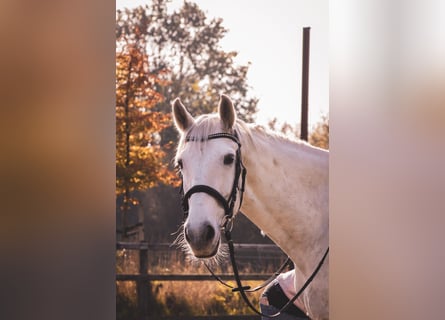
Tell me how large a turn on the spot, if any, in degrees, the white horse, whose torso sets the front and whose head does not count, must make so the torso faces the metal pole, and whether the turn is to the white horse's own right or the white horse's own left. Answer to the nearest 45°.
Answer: approximately 135° to the white horse's own right

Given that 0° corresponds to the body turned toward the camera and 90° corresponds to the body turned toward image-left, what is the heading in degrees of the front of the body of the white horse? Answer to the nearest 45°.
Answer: approximately 45°

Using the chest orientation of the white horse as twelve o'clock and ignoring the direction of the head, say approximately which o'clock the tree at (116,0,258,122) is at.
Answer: The tree is roughly at 4 o'clock from the white horse.

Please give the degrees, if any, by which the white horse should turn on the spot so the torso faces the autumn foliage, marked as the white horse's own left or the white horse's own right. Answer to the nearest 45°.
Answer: approximately 135° to the white horse's own right
